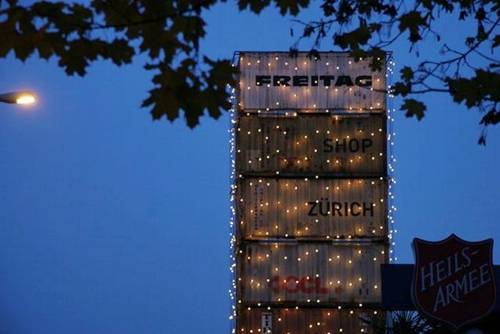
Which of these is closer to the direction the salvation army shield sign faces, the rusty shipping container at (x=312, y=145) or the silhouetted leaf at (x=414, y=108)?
the silhouetted leaf

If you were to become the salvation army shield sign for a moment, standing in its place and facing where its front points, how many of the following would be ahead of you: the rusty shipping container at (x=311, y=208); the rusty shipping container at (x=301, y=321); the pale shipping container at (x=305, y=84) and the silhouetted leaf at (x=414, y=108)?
1

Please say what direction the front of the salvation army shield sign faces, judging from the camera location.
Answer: facing the viewer

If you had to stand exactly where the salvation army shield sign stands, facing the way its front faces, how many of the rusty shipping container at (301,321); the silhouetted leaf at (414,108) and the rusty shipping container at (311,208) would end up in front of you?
1

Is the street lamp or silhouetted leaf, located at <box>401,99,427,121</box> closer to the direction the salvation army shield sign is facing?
the silhouetted leaf

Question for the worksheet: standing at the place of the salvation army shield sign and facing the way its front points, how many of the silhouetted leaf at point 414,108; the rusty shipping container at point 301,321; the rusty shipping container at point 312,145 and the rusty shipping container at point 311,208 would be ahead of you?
1

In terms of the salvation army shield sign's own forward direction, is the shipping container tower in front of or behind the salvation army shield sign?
behind

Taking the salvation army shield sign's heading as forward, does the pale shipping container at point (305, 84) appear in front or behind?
behind

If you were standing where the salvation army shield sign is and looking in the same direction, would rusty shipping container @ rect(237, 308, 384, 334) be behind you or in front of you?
behind

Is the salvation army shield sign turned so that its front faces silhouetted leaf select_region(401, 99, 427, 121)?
yes
